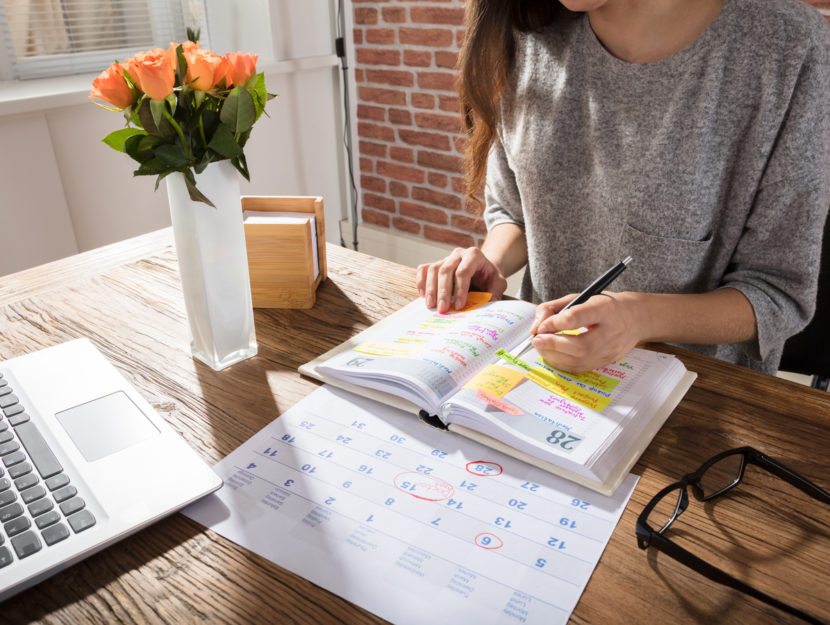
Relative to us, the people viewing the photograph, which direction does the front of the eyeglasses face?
facing away from the viewer and to the left of the viewer

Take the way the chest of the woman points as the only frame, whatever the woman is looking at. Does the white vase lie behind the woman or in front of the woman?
in front

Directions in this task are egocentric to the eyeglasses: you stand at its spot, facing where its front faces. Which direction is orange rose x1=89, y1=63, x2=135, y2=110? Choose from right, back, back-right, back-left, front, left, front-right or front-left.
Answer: front-left

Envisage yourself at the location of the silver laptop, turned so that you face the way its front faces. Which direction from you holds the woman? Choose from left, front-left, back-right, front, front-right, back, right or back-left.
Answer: front-right

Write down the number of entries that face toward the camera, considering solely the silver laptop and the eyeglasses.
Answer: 0

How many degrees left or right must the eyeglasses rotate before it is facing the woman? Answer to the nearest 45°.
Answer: approximately 45° to its right

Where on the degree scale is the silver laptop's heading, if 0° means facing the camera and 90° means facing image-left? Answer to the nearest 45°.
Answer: approximately 225°
